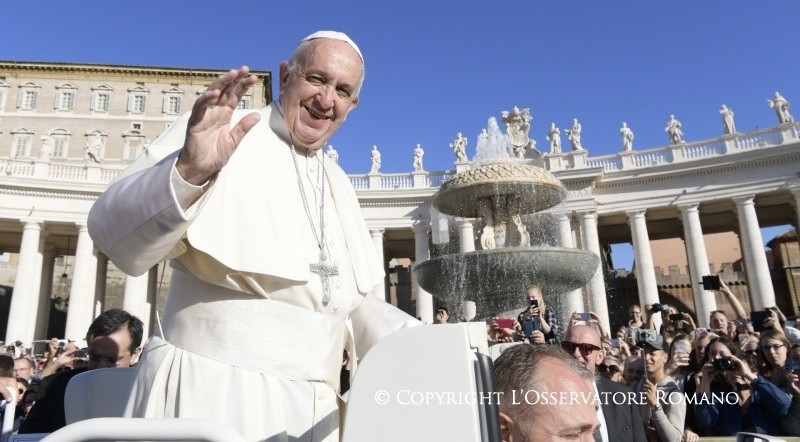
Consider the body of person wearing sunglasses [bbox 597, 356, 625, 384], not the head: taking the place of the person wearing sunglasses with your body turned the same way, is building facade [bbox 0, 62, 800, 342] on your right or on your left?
on your right

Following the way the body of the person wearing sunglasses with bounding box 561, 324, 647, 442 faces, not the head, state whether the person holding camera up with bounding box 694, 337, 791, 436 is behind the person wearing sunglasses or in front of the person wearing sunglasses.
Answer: behind

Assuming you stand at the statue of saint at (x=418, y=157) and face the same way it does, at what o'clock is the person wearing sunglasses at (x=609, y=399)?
The person wearing sunglasses is roughly at 12 o'clock from the statue of saint.

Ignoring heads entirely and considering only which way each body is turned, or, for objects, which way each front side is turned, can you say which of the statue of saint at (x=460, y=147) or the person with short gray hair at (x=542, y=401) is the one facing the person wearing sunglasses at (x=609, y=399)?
the statue of saint

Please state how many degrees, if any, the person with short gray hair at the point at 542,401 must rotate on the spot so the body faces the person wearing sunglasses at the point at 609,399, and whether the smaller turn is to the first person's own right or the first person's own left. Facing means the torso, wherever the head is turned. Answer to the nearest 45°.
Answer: approximately 135° to the first person's own left

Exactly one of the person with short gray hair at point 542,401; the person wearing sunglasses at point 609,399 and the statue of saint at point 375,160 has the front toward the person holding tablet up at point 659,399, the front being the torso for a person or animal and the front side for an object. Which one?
the statue of saint
